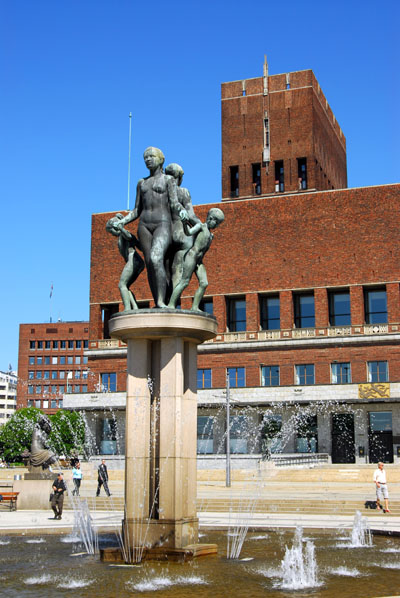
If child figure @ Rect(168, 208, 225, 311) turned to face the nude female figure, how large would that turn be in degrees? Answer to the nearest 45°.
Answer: approximately 135° to its right

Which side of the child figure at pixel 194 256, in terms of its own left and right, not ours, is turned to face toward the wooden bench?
back

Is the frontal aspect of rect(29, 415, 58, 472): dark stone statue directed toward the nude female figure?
no

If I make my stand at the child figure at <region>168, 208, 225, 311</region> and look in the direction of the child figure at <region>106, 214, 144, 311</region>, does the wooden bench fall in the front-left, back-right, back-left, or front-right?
front-right

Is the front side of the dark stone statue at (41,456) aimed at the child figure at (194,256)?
no

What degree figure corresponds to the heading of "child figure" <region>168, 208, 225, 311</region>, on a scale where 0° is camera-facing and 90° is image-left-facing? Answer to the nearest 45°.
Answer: approximately 315°

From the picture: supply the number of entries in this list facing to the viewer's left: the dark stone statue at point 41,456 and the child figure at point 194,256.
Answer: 0

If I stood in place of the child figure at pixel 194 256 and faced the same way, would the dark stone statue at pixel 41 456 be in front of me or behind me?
behind

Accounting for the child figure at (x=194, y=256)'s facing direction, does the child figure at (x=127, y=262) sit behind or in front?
behind
